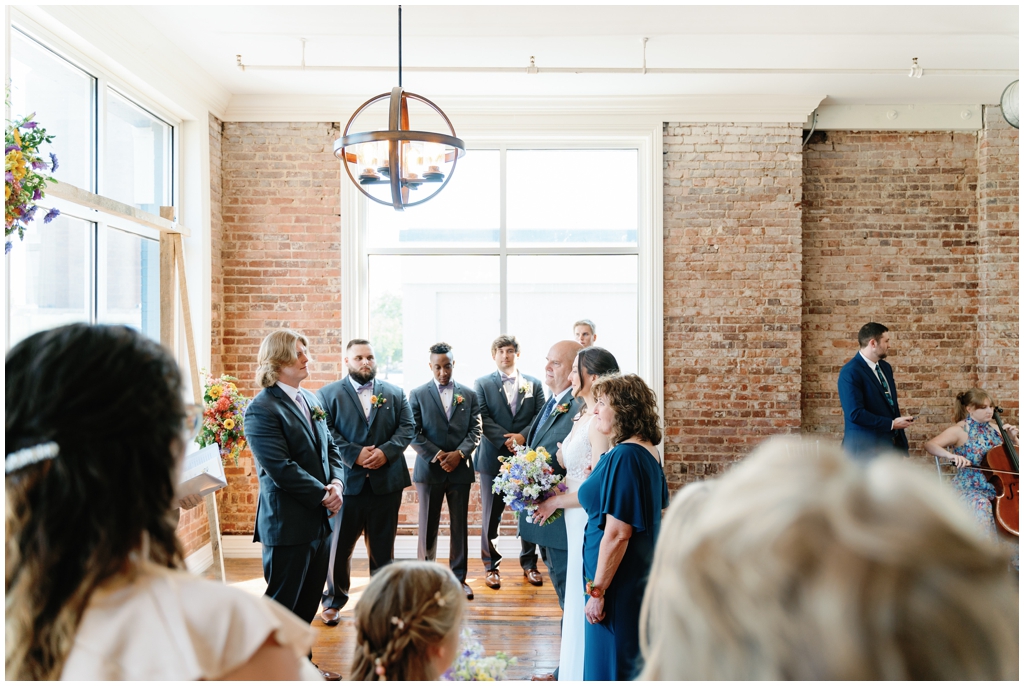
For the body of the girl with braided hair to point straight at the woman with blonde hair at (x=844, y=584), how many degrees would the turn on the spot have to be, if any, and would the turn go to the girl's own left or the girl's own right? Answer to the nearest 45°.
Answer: approximately 135° to the girl's own right

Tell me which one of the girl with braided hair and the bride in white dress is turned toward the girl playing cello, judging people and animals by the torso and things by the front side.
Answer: the girl with braided hair

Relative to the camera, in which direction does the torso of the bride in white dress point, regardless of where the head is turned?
to the viewer's left

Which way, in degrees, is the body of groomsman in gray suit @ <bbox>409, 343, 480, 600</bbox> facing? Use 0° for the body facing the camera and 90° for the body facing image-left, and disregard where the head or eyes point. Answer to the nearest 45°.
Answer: approximately 0°

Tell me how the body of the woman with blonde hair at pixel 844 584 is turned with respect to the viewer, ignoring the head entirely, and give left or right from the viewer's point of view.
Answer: facing away from the viewer

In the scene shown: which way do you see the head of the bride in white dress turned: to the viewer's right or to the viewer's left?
to the viewer's left

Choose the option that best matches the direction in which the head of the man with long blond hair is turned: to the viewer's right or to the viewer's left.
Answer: to the viewer's right

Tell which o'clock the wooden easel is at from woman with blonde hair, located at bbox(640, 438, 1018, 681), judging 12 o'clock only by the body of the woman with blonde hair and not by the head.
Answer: The wooden easel is roughly at 10 o'clock from the woman with blonde hair.

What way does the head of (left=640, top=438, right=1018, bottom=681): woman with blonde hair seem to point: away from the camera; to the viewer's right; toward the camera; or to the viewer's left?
away from the camera

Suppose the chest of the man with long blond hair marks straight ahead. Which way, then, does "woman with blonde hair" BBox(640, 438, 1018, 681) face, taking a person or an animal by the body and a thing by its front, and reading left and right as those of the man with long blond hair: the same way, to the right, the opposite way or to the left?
to the left
